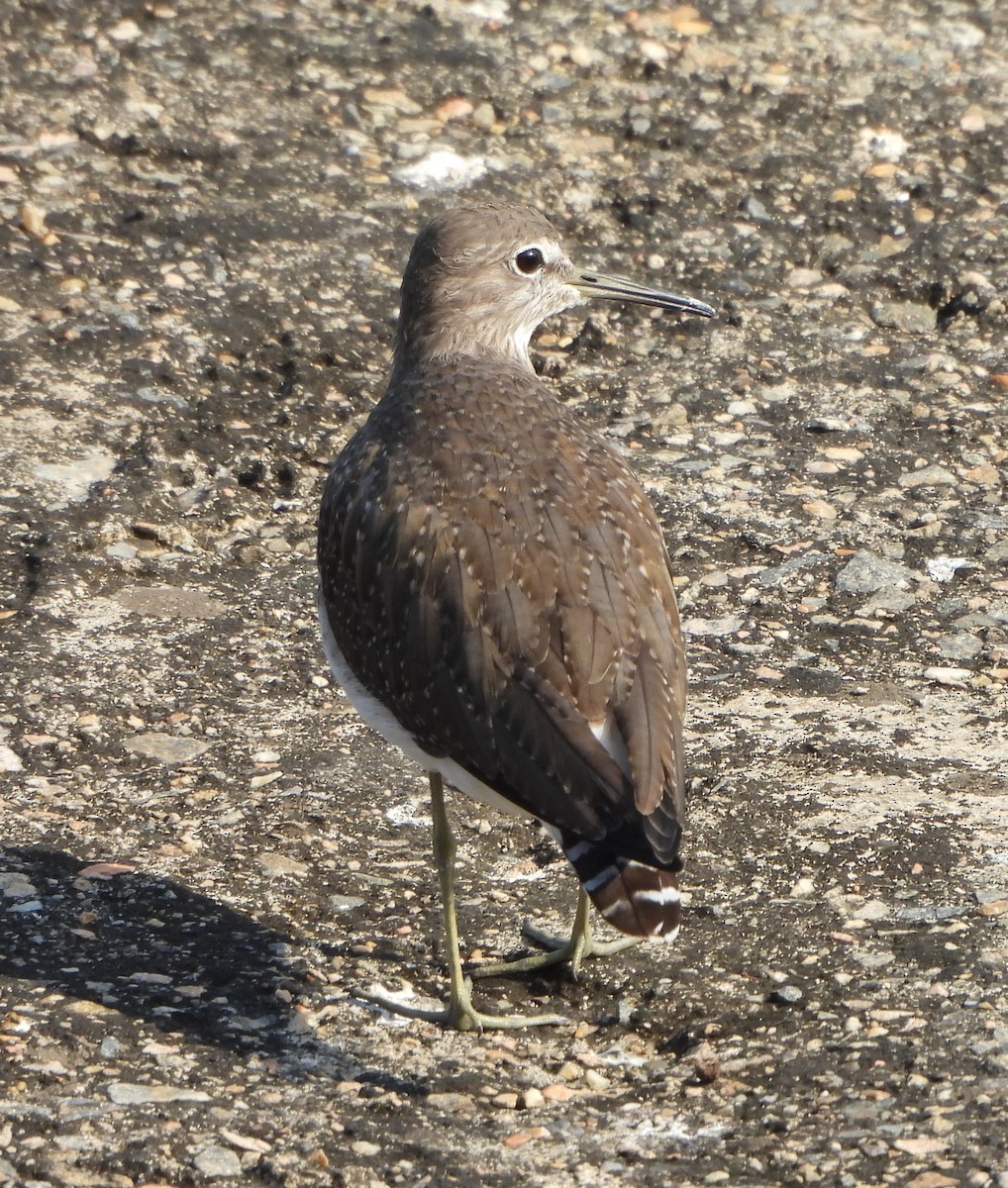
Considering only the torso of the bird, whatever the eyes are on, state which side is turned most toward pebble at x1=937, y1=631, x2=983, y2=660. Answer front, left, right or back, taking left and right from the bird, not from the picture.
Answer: right

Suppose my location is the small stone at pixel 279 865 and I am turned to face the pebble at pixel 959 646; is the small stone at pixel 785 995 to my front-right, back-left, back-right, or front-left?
front-right

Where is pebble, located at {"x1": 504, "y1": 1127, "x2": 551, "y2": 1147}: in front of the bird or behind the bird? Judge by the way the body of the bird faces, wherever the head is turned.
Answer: behind

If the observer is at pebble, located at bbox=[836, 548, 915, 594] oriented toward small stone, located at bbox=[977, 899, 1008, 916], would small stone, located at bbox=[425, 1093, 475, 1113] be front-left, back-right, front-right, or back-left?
front-right

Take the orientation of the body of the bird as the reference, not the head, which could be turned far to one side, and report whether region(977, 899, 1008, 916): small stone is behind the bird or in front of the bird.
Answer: behind

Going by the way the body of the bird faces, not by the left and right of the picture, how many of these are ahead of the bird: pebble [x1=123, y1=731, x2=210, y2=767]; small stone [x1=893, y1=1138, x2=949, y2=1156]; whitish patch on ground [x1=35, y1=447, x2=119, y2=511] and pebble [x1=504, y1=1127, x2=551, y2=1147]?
2

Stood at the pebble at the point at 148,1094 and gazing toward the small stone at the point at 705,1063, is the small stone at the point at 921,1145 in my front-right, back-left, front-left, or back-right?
front-right

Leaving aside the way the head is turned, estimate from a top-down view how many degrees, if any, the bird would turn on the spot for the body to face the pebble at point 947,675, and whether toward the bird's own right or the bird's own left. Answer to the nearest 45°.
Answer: approximately 90° to the bird's own right

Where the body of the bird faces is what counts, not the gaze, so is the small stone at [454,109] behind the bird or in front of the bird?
in front

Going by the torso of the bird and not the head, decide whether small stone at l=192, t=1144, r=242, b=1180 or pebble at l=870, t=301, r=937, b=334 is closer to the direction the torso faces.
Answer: the pebble

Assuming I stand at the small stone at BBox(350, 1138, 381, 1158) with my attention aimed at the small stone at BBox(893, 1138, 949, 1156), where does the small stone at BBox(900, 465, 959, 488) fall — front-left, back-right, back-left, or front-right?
front-left

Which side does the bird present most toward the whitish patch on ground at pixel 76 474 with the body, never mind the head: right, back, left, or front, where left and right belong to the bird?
front

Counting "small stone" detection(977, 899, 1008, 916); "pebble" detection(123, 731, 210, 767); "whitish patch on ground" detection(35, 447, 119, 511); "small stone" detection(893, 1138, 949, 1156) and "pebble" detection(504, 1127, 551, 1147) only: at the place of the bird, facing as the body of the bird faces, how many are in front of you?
2

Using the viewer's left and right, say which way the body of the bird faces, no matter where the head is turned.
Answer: facing away from the viewer and to the left of the viewer

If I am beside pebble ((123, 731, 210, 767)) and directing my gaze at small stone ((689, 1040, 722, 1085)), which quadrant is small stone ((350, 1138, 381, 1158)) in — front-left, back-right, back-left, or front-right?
front-right

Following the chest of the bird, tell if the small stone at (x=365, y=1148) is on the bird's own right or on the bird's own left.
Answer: on the bird's own left

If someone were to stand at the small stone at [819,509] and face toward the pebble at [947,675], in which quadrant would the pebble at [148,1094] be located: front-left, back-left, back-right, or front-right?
front-right

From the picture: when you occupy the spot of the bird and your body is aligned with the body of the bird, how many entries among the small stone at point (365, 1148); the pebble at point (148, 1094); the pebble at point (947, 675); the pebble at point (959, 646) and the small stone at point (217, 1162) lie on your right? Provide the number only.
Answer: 2
